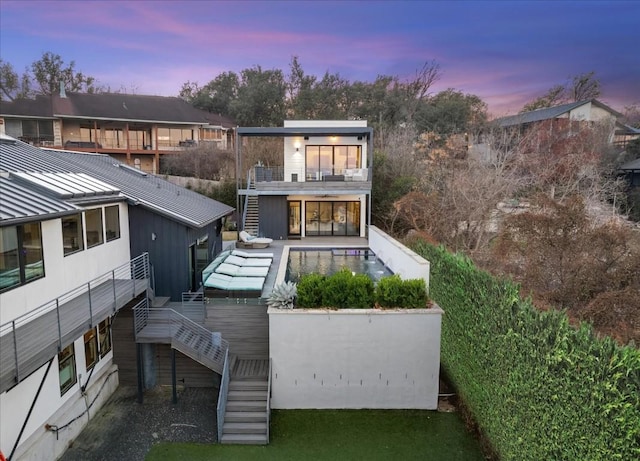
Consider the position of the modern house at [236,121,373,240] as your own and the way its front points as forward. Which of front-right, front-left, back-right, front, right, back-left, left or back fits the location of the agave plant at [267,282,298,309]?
front

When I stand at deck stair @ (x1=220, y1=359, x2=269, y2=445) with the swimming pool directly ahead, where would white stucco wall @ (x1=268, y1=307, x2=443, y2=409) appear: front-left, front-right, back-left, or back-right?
front-right

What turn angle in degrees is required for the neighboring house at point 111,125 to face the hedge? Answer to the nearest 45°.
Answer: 0° — it already faces it

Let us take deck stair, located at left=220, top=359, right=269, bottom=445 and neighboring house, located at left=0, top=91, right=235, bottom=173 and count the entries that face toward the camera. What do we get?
2

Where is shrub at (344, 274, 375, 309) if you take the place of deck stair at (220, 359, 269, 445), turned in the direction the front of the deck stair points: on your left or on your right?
on your left

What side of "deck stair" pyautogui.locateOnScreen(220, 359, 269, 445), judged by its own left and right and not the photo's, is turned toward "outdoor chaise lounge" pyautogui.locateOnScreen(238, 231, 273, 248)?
back

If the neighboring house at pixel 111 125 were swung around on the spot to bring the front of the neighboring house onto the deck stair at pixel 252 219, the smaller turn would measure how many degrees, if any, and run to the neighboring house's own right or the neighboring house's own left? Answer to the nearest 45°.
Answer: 0° — it already faces it

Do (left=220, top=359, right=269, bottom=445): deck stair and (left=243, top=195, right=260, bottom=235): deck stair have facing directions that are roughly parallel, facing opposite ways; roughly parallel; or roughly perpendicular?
roughly parallel

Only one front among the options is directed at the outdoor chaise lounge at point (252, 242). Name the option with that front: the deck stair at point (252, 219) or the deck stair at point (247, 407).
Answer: the deck stair at point (252, 219)

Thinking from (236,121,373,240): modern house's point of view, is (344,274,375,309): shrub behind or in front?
in front

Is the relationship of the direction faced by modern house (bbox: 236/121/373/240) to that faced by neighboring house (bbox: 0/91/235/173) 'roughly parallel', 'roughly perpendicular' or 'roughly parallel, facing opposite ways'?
roughly parallel

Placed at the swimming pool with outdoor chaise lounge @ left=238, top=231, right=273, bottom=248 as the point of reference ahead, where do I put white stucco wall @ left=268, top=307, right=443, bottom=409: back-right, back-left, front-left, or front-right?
back-left

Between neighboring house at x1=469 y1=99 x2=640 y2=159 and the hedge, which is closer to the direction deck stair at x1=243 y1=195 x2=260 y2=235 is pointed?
the hedge

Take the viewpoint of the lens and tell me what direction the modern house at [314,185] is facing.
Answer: facing the viewer

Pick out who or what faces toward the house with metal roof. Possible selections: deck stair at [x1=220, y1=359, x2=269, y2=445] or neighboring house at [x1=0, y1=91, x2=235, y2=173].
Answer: the neighboring house

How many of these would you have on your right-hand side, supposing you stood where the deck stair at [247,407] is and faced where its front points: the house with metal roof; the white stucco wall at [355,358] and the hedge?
1

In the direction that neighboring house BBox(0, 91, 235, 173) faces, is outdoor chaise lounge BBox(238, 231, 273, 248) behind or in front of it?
in front

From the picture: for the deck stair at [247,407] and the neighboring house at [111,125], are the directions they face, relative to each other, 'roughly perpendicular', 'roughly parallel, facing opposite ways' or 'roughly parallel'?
roughly parallel

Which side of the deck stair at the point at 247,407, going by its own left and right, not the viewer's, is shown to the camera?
front

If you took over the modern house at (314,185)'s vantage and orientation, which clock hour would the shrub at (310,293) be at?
The shrub is roughly at 12 o'clock from the modern house.
